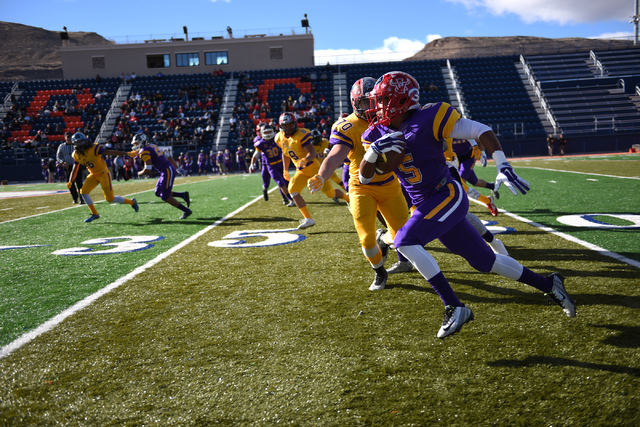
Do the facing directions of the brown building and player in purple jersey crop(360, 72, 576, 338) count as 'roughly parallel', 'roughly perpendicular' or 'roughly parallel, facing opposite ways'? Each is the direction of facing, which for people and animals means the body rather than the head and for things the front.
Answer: roughly perpendicular

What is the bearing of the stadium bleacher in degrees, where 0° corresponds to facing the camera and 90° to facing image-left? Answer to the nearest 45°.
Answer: approximately 0°

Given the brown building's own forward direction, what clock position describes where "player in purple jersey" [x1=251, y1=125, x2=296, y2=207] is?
The player in purple jersey is roughly at 12 o'clock from the brown building.

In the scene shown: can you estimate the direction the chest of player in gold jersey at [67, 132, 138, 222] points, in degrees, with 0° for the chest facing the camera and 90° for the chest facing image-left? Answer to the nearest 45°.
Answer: approximately 45°

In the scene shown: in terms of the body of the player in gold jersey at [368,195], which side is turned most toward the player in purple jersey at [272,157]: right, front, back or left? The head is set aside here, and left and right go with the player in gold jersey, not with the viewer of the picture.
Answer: back

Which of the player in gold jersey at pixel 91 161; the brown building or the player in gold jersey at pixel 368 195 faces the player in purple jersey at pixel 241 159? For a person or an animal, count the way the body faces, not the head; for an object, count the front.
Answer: the brown building

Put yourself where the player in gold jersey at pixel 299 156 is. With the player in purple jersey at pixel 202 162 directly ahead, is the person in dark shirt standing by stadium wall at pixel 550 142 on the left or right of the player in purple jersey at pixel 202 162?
right

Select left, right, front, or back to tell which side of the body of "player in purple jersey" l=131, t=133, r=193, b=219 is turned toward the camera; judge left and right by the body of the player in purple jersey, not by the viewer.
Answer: left
